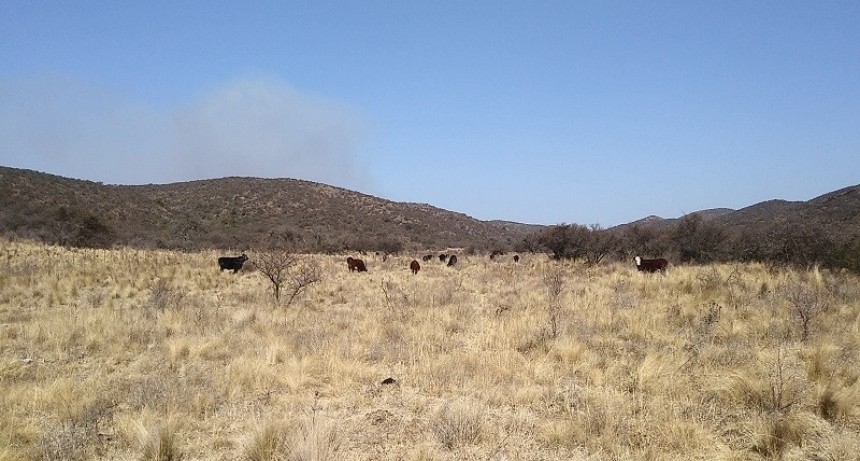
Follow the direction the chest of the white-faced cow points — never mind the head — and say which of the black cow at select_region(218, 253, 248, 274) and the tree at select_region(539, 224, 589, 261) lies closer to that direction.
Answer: the black cow

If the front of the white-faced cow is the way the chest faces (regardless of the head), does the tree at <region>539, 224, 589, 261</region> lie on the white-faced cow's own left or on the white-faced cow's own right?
on the white-faced cow's own right

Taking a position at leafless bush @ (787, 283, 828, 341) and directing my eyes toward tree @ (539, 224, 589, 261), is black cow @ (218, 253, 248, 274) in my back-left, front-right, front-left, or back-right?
front-left

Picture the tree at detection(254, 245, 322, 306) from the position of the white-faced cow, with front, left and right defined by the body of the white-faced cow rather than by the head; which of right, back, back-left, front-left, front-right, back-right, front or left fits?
front-left

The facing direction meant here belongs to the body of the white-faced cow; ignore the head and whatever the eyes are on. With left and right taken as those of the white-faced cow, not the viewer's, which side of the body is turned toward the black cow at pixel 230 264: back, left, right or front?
front

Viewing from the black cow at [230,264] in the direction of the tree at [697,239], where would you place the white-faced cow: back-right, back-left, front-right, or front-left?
front-right

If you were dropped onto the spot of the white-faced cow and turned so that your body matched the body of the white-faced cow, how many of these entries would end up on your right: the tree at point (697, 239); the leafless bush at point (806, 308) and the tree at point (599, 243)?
2

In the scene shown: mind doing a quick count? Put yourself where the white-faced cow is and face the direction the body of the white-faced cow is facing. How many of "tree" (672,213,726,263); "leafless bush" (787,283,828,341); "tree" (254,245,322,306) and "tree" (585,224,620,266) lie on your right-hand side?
2

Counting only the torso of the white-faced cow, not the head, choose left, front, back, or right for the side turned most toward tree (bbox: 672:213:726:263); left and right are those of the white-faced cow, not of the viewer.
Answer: right

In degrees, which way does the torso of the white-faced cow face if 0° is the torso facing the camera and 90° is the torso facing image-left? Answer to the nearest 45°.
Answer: approximately 90°

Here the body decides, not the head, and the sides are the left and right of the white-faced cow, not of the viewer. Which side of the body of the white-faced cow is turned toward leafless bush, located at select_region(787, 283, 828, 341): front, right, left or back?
left

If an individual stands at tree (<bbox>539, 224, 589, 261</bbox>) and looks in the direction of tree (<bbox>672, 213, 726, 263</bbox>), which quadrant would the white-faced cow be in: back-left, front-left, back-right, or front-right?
front-right
